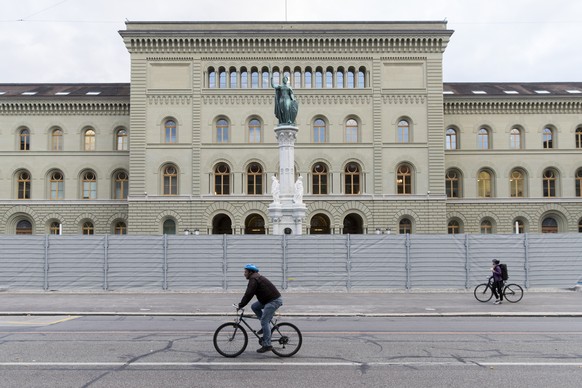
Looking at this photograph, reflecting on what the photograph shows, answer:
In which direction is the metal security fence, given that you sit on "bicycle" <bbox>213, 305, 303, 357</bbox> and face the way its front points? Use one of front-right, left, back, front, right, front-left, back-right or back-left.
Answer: right

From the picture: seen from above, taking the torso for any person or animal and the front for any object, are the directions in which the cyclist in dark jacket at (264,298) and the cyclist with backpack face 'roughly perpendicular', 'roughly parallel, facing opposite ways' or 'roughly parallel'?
roughly parallel

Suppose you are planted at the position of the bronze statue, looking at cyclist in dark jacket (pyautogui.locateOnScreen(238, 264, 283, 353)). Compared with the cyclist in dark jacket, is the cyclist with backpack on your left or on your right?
left

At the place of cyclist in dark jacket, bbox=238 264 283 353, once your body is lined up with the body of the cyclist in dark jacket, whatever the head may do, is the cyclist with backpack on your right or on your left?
on your right

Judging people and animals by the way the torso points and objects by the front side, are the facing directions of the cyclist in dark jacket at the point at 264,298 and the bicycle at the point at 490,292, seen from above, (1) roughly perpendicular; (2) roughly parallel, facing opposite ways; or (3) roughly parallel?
roughly parallel

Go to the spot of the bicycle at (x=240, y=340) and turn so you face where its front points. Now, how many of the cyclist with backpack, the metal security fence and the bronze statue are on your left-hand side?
0

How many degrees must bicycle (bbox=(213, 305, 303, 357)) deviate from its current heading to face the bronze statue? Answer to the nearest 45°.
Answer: approximately 90° to its right

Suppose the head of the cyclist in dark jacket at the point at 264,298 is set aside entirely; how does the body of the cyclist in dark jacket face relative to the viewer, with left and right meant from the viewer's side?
facing to the left of the viewer

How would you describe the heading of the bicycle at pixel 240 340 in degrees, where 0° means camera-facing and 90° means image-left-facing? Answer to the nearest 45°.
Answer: approximately 90°

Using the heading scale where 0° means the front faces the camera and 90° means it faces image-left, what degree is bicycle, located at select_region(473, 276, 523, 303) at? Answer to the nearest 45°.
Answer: approximately 90°

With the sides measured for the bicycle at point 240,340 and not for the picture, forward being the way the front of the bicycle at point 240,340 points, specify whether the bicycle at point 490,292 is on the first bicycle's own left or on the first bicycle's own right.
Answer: on the first bicycle's own right

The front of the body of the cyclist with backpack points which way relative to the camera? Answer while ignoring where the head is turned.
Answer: to the viewer's left

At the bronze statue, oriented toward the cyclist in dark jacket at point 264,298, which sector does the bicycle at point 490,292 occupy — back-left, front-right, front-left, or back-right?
front-left
